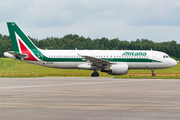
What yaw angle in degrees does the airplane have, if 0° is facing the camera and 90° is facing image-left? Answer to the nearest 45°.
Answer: approximately 270°
